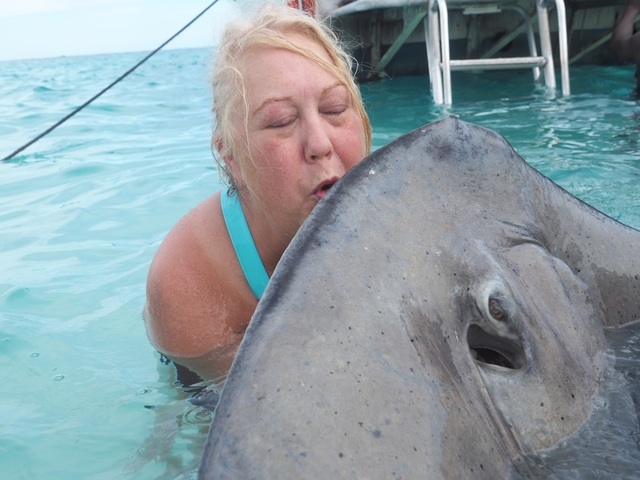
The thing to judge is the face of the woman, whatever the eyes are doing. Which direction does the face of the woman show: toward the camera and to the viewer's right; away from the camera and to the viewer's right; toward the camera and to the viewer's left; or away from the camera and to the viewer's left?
toward the camera and to the viewer's right

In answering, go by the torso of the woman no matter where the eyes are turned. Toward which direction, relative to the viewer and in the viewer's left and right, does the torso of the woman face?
facing the viewer and to the right of the viewer
